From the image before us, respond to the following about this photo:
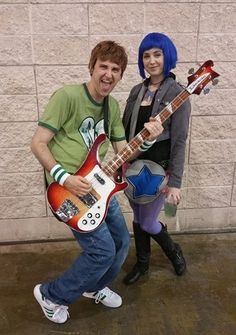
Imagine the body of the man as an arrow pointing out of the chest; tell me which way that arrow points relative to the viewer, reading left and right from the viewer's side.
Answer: facing the viewer and to the right of the viewer

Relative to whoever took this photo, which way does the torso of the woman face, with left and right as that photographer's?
facing the viewer and to the left of the viewer

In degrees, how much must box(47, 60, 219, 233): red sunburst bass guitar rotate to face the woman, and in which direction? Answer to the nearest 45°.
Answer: approximately 135° to its left

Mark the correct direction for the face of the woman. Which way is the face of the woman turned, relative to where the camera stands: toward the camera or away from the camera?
toward the camera

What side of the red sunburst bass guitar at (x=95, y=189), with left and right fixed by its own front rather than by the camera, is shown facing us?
front

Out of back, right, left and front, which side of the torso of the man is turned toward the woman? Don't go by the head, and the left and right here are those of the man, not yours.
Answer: left

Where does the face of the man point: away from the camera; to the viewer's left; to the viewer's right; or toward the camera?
toward the camera
